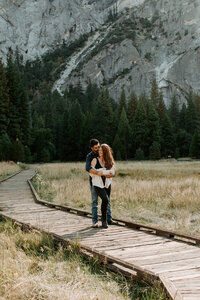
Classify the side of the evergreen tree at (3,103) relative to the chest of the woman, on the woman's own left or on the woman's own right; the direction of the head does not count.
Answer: on the woman's own right

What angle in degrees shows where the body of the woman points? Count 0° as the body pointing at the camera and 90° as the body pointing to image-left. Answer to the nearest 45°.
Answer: approximately 45°

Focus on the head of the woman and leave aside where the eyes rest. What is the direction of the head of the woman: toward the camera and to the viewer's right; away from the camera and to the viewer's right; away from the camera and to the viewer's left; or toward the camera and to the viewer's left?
toward the camera and to the viewer's left

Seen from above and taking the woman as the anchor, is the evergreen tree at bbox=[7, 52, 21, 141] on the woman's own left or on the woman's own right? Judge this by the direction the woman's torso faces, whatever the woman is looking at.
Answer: on the woman's own right
